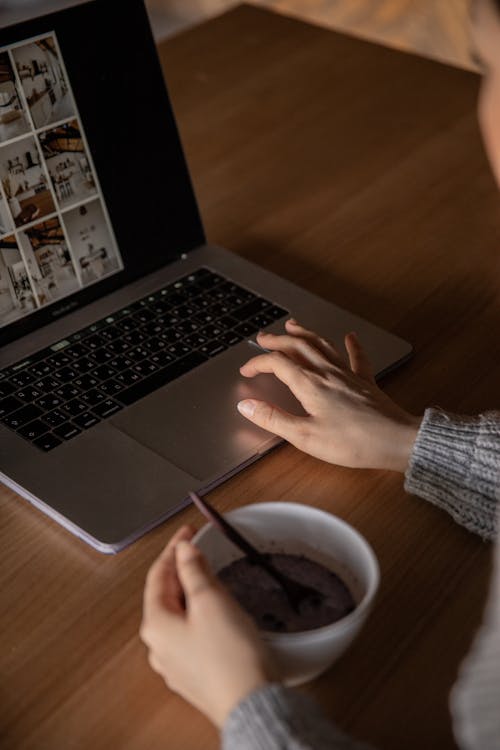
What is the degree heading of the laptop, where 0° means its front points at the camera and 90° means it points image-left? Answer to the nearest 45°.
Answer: approximately 315°
